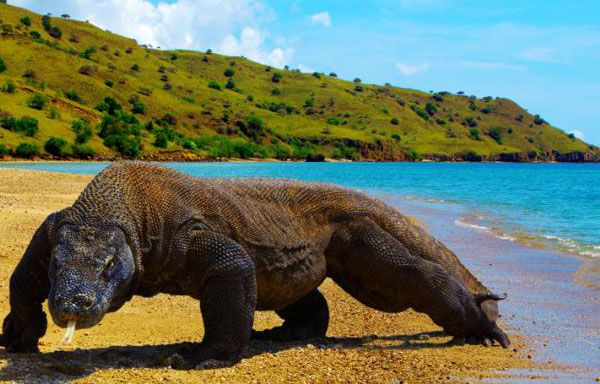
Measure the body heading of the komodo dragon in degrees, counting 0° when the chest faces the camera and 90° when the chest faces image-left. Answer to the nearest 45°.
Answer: approximately 45°
